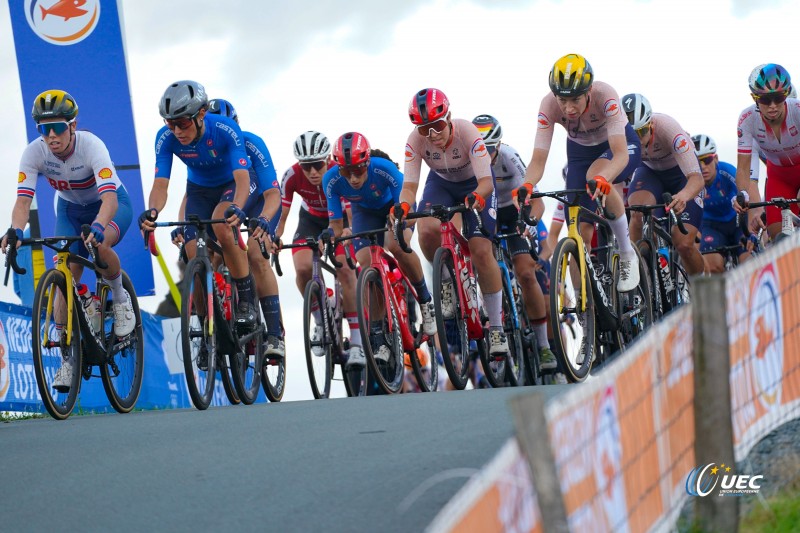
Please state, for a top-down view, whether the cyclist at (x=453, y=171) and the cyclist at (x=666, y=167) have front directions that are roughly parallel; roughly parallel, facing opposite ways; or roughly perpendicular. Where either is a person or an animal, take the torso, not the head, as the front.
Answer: roughly parallel

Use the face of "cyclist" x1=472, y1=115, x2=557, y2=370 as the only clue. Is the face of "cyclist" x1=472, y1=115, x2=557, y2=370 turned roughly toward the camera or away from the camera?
toward the camera

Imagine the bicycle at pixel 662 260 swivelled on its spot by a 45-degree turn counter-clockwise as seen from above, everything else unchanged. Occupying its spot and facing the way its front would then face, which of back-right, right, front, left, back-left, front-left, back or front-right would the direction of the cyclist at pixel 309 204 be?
right

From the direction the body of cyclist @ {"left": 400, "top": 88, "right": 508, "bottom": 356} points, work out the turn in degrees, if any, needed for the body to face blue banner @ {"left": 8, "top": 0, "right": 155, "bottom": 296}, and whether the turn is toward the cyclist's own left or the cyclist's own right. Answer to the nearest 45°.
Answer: approximately 90° to the cyclist's own right

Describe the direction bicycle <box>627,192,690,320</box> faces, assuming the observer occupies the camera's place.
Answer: facing the viewer and to the left of the viewer

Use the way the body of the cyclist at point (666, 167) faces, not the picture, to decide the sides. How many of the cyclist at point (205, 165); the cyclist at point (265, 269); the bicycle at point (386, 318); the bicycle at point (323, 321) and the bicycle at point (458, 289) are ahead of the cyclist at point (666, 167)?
5

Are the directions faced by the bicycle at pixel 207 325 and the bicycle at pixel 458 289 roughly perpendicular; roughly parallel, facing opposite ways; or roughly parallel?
roughly parallel

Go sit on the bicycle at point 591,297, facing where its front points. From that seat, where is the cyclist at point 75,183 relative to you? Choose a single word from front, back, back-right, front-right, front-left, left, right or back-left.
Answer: front-right

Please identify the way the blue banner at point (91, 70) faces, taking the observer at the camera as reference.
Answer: facing the viewer

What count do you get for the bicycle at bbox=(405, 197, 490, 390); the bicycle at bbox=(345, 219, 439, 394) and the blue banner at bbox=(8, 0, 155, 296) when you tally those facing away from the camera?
0

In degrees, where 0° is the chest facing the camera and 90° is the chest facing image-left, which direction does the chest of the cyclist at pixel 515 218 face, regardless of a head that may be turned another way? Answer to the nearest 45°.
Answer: approximately 45°

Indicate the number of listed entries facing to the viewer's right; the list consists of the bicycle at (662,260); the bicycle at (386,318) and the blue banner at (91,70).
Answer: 0
